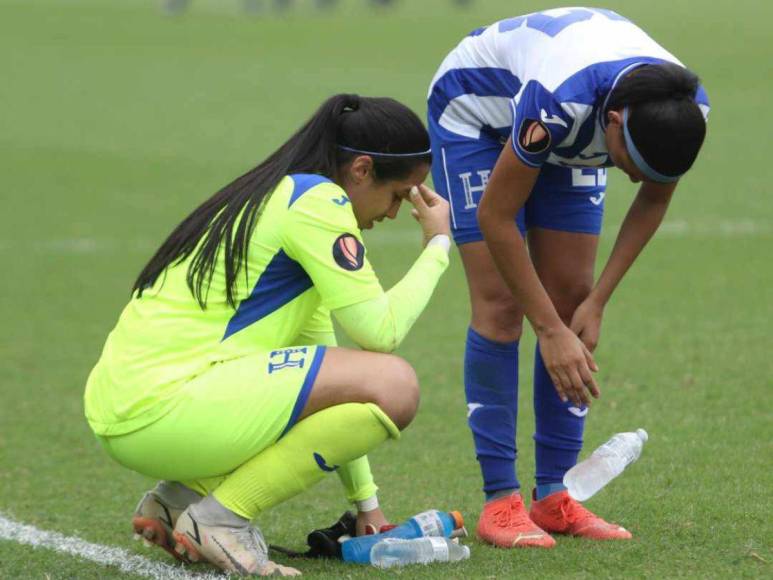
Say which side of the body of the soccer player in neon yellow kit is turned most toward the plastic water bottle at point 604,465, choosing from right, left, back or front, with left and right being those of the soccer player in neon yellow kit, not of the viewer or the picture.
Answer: front

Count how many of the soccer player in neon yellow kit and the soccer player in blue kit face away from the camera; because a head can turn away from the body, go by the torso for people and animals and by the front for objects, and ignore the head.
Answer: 0

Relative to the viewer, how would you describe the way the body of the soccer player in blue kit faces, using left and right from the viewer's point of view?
facing the viewer and to the right of the viewer

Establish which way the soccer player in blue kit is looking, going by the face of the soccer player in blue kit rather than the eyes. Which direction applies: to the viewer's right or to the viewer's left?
to the viewer's right

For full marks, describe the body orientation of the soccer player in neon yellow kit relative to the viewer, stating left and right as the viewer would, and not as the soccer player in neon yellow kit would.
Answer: facing to the right of the viewer
